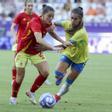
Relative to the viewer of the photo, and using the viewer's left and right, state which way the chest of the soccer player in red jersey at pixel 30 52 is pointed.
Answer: facing the viewer and to the right of the viewer

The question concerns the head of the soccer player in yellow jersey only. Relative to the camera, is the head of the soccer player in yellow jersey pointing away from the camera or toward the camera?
toward the camera

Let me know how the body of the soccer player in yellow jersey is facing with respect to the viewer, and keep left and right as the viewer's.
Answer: facing the viewer and to the left of the viewer

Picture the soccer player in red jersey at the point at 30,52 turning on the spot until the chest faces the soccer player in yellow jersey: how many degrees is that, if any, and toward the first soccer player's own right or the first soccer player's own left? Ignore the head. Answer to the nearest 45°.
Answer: approximately 45° to the first soccer player's own left

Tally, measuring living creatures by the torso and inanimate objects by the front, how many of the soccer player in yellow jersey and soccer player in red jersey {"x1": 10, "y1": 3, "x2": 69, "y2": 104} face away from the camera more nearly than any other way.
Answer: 0

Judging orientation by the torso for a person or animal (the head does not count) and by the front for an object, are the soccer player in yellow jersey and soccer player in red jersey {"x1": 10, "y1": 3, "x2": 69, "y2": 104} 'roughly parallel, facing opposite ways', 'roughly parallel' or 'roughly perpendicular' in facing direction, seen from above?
roughly perpendicular
